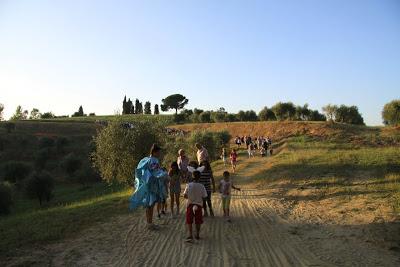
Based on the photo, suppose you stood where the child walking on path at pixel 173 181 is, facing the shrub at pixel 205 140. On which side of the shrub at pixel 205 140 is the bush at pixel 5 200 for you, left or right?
left

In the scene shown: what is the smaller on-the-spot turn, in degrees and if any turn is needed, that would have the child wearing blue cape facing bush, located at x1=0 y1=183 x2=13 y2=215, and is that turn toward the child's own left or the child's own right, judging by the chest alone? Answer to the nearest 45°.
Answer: approximately 135° to the child's own left

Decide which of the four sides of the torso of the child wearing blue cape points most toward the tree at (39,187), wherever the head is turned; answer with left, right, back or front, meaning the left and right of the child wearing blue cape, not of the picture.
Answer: left

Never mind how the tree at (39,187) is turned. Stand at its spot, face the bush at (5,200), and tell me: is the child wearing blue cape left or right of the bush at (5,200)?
left
